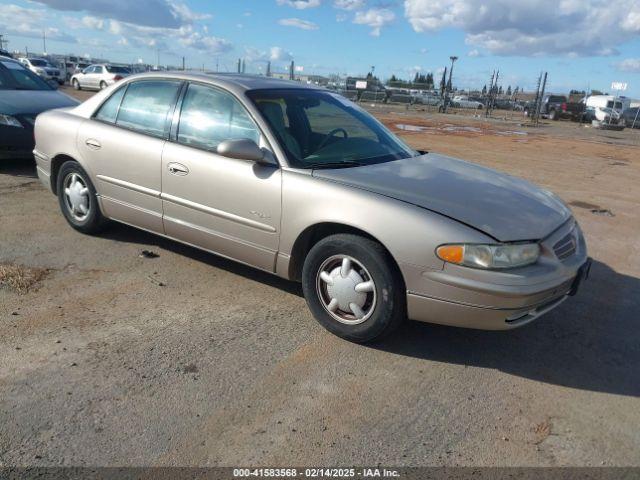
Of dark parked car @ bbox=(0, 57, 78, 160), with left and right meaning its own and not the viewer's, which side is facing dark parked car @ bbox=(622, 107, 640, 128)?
left

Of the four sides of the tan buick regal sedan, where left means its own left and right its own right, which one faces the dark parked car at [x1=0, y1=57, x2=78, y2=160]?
back

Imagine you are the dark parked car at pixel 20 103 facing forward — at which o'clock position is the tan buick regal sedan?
The tan buick regal sedan is roughly at 1 o'clock from the dark parked car.

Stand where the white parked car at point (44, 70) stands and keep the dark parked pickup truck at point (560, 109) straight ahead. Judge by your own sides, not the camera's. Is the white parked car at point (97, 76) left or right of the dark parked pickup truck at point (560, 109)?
right

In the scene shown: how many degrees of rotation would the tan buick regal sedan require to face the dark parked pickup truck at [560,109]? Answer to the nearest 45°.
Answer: approximately 90° to its left

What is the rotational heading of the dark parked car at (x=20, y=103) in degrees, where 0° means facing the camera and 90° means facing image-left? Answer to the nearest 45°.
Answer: approximately 315°

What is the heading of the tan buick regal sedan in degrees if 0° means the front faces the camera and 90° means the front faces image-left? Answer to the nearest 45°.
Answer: approximately 315°

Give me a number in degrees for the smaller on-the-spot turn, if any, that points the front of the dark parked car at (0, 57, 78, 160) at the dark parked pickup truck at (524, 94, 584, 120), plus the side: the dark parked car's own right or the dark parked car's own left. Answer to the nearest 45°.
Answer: approximately 90° to the dark parked car's own left

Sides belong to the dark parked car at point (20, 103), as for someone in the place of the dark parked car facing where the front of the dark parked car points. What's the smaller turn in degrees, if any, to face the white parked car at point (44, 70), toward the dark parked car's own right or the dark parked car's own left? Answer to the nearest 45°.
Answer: approximately 135° to the dark parked car's own left

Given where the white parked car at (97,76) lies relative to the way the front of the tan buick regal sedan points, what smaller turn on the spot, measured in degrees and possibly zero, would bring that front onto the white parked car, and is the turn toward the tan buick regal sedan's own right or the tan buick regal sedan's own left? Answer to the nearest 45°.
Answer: approximately 180°

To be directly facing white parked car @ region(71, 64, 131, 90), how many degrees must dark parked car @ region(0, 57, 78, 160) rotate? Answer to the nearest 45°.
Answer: approximately 135° to its left
